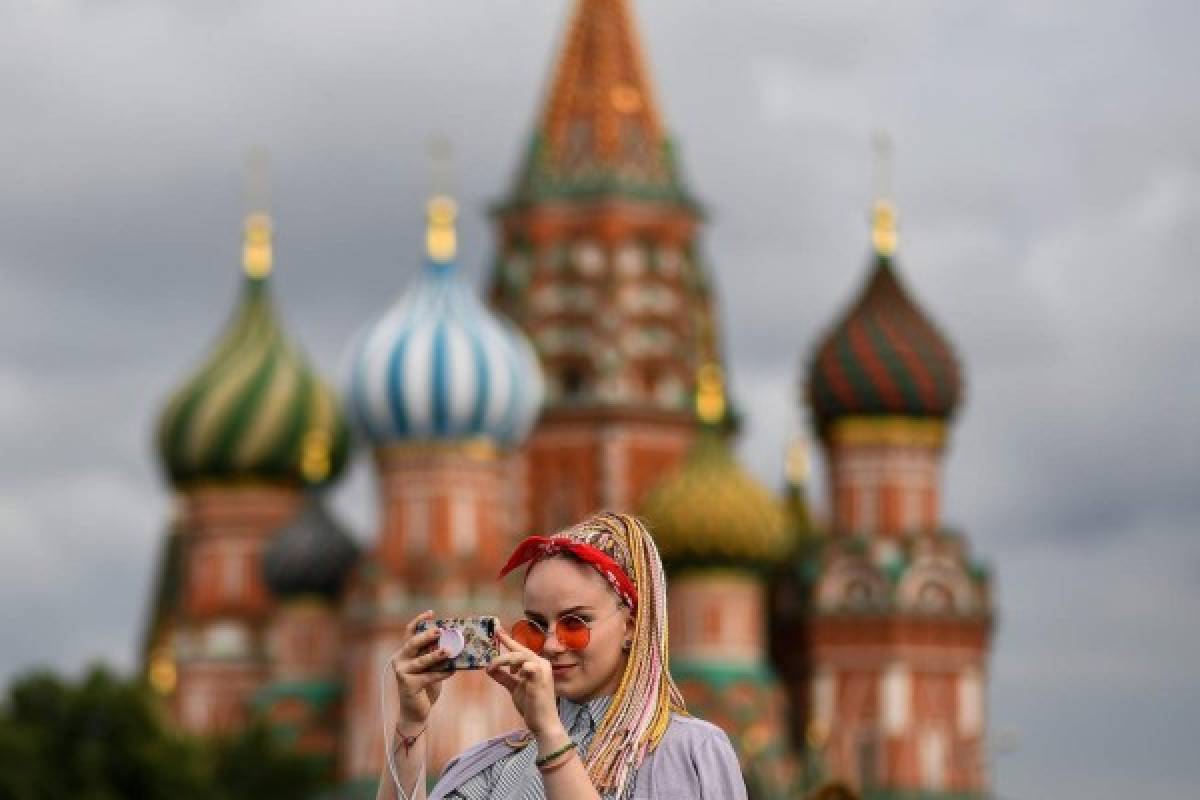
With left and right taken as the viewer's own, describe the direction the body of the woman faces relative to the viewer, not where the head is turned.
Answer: facing the viewer and to the left of the viewer

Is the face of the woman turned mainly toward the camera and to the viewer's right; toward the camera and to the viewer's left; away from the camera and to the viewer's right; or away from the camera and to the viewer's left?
toward the camera and to the viewer's left

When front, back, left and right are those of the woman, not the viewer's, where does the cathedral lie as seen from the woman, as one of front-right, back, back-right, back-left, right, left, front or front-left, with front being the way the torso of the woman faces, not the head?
back-right
